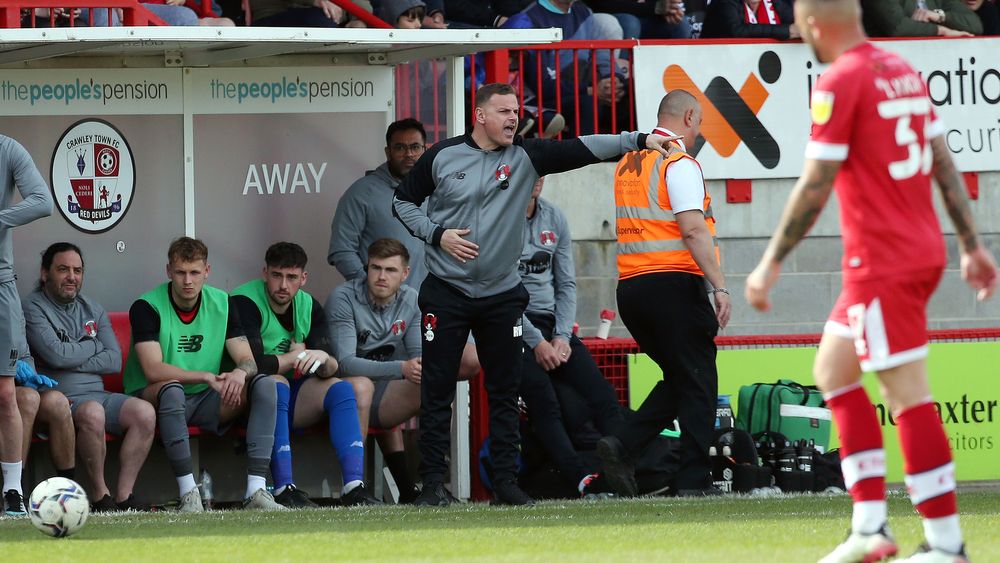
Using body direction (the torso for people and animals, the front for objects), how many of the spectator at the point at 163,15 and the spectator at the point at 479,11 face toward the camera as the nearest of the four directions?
2

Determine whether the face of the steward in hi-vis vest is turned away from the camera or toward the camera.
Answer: away from the camera

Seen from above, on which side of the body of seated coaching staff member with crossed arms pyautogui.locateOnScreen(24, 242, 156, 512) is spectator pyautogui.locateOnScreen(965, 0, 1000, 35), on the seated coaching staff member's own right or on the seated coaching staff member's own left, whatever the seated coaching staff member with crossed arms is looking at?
on the seated coaching staff member's own left

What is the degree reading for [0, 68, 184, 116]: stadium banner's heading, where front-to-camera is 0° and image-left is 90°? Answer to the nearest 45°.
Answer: approximately 0°

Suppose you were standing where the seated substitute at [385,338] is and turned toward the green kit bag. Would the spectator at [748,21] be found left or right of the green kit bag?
left

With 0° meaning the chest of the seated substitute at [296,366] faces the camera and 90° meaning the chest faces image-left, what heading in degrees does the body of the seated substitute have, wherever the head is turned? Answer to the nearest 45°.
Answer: approximately 315°

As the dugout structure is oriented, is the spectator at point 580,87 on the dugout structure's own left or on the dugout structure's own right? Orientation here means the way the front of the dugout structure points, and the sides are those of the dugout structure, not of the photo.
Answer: on the dugout structure's own left

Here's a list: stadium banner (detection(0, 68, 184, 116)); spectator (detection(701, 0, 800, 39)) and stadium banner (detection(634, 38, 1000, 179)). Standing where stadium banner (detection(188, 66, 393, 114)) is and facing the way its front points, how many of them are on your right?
1

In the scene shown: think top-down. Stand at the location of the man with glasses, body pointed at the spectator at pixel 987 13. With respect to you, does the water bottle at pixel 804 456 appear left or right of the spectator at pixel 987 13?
right

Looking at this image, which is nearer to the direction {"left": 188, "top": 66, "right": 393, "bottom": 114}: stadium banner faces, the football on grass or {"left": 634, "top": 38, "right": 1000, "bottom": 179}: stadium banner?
the football on grass

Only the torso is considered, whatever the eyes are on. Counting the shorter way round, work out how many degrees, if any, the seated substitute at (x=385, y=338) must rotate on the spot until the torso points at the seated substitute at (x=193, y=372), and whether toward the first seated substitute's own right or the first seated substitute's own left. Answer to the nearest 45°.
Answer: approximately 135° to the first seated substitute's own right
